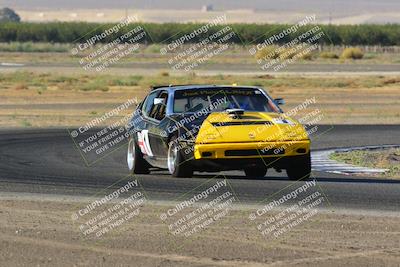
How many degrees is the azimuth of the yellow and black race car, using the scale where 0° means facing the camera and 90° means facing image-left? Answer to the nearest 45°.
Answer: approximately 0°
